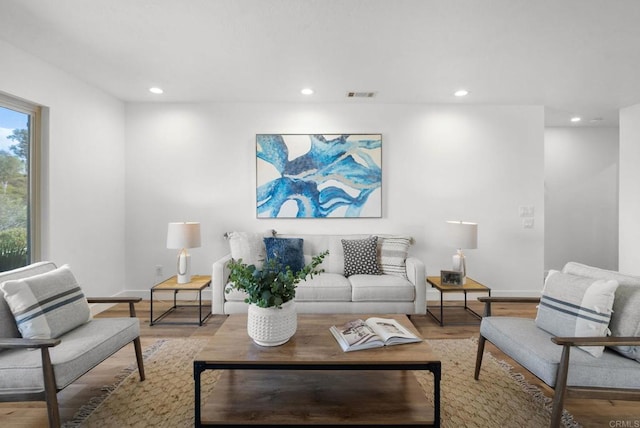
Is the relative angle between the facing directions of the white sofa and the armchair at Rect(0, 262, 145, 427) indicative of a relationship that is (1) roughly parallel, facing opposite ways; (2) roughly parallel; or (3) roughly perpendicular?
roughly perpendicular

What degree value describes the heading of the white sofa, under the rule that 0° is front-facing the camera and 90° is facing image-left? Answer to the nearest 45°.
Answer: approximately 0°

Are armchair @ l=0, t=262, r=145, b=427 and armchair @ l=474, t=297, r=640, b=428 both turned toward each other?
yes

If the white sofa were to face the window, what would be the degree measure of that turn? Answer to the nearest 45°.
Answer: approximately 90° to its right

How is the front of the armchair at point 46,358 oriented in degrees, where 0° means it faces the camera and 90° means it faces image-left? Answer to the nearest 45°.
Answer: approximately 315°

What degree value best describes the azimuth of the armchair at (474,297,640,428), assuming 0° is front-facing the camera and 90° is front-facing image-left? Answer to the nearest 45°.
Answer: approximately 45°

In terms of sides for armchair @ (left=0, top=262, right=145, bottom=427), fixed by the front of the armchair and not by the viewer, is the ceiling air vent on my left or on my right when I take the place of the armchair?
on my left

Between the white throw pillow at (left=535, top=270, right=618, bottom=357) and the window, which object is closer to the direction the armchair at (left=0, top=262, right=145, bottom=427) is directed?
the white throw pillow

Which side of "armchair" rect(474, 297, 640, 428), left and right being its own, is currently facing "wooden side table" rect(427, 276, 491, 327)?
right

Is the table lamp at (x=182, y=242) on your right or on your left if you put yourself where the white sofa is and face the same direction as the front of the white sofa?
on your right

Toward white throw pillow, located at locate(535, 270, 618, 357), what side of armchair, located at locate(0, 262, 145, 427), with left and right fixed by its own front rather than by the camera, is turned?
front

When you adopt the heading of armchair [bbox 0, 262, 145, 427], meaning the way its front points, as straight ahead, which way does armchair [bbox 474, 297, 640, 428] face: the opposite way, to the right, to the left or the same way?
the opposite way

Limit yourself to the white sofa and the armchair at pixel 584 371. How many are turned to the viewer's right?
0

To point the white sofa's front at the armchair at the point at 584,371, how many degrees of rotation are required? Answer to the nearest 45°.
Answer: approximately 45° to its left

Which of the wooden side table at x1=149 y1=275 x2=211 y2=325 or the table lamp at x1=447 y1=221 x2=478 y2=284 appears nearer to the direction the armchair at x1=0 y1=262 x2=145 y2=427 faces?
the table lamp
